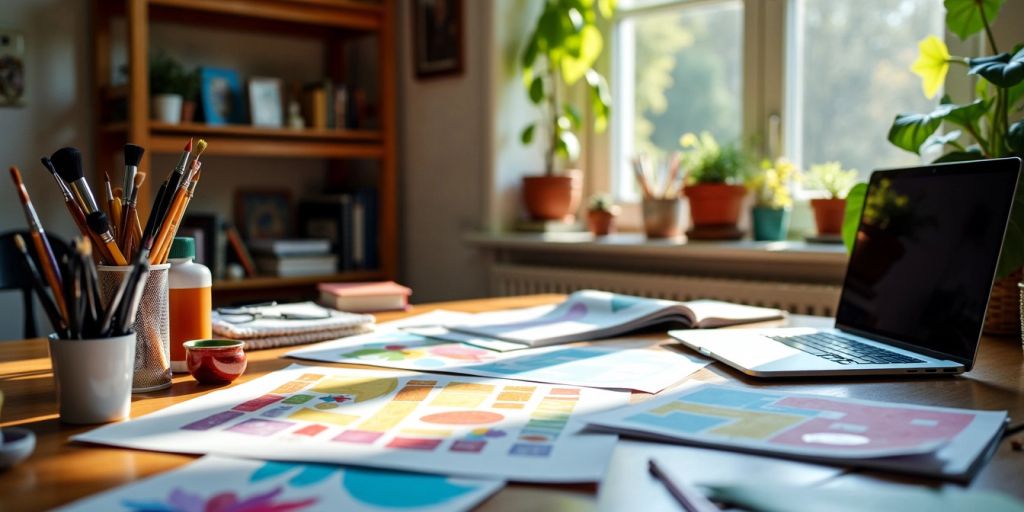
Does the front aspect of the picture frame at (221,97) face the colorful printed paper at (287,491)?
yes

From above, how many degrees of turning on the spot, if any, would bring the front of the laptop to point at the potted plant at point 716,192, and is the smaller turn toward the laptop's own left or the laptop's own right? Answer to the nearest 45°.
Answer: approximately 135° to the laptop's own right

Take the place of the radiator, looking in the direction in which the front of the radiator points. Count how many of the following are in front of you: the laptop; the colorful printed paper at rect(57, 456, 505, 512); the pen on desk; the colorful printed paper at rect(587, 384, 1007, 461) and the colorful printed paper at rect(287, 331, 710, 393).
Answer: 5

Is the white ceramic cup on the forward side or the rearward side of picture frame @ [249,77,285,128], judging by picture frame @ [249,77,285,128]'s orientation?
on the forward side

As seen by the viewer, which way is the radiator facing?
toward the camera

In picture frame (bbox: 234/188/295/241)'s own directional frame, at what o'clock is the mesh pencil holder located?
The mesh pencil holder is roughly at 12 o'clock from the picture frame.

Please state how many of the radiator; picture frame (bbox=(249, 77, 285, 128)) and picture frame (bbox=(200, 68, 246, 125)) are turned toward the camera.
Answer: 3

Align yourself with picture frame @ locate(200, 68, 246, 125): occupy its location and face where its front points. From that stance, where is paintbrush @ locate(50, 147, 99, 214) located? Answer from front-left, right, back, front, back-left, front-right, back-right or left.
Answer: front

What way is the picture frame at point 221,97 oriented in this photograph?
toward the camera

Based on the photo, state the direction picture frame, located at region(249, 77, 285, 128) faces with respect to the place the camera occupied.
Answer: facing the viewer

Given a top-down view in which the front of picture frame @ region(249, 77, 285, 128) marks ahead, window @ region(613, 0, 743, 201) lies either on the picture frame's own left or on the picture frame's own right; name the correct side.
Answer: on the picture frame's own left

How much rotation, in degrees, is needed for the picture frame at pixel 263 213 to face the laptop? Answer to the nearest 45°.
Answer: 0° — it already faces it

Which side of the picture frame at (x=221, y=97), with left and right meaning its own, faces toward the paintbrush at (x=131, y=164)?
front

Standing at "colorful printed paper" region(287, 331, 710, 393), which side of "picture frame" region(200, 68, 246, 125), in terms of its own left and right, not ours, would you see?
front

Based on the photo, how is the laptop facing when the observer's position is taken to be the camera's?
facing the viewer and to the left of the viewer
